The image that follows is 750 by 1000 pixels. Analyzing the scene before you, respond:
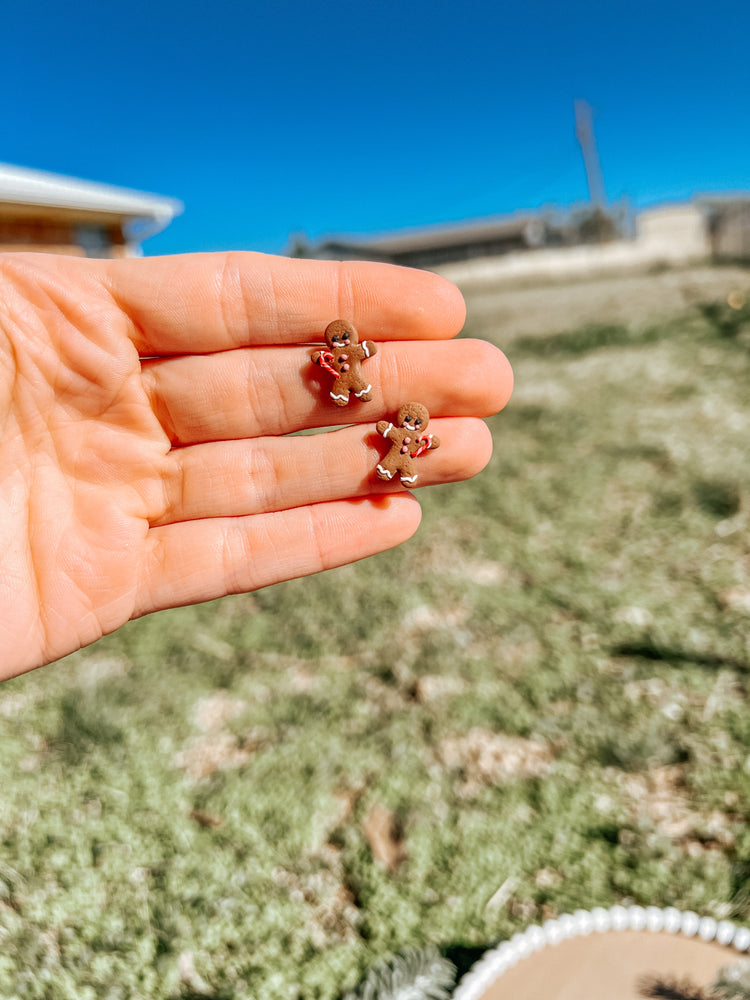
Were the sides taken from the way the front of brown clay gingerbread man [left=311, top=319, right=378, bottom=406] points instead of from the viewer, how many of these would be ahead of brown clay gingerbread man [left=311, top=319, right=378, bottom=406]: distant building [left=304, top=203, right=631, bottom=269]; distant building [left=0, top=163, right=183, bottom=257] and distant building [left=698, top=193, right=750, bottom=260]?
0

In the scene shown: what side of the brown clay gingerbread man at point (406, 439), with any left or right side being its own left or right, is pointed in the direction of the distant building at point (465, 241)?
back

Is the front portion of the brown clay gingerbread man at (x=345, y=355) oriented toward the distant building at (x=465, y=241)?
no

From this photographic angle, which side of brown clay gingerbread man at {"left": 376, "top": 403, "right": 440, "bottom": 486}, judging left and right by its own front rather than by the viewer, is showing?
front

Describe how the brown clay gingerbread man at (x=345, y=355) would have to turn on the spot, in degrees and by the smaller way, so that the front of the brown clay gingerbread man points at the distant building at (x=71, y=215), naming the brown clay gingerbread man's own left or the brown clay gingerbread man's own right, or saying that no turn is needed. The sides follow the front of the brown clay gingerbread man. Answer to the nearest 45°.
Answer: approximately 180°

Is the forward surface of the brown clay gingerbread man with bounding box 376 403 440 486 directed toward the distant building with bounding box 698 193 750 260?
no

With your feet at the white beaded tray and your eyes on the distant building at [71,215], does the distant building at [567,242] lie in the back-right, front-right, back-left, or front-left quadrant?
front-right

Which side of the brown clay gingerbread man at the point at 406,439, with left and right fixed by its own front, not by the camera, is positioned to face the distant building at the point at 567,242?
back

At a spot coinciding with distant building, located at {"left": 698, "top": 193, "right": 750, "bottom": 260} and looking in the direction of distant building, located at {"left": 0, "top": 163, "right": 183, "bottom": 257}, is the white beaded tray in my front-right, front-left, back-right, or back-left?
front-left

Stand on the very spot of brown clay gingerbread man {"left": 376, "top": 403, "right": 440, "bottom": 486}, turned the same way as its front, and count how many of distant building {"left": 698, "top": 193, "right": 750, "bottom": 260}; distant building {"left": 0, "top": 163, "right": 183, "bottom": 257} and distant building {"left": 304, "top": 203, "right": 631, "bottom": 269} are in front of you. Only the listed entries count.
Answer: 0

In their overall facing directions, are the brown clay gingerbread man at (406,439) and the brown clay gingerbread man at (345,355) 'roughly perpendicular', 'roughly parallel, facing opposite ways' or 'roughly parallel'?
roughly parallel

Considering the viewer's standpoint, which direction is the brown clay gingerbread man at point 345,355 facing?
facing the viewer

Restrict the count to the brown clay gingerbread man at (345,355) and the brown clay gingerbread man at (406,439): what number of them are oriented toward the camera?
2
